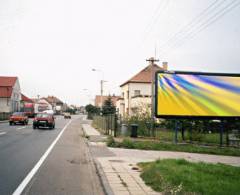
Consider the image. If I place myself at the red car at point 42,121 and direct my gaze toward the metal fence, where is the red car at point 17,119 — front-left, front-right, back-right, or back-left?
back-left

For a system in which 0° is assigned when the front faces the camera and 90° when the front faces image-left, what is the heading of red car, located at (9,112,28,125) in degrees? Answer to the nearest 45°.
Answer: approximately 0°

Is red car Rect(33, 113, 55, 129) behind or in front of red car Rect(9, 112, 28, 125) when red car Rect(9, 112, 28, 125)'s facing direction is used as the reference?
in front

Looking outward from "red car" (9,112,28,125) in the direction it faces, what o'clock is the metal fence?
The metal fence is roughly at 11 o'clock from the red car.
